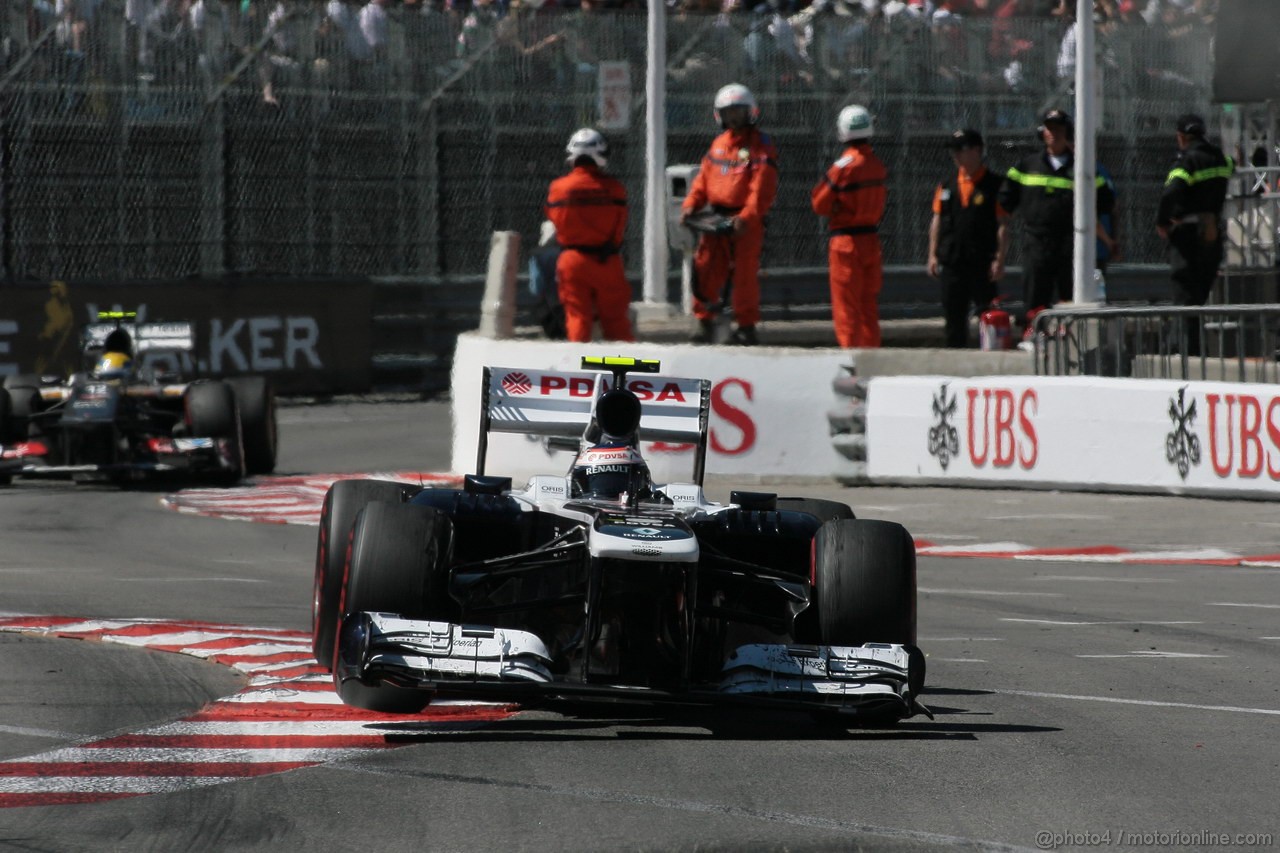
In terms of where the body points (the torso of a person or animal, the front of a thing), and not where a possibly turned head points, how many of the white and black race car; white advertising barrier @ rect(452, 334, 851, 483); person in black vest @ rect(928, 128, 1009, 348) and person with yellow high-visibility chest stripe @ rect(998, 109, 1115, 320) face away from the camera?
0

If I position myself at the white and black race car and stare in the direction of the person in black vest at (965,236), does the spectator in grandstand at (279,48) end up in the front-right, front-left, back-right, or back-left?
front-left

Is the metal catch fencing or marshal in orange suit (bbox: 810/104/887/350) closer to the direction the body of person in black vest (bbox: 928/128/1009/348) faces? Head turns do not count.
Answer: the marshal in orange suit

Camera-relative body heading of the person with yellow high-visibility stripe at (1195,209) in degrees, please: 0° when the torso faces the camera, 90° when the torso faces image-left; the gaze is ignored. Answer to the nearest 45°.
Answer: approximately 135°

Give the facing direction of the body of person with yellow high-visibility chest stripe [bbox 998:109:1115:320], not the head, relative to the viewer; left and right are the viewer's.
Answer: facing the viewer

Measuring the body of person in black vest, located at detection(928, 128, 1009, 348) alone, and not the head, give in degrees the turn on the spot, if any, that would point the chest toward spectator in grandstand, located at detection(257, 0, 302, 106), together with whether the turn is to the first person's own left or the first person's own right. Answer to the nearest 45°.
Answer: approximately 135° to the first person's own right

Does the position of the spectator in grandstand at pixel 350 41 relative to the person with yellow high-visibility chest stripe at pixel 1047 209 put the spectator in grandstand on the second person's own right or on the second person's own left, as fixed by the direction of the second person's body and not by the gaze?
on the second person's own right

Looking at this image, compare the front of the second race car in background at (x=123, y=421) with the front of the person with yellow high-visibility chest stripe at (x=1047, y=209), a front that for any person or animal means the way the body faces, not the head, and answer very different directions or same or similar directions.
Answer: same or similar directions

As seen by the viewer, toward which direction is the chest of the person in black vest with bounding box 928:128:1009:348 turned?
toward the camera

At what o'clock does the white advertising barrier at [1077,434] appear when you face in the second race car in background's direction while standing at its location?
The white advertising barrier is roughly at 10 o'clock from the second race car in background.

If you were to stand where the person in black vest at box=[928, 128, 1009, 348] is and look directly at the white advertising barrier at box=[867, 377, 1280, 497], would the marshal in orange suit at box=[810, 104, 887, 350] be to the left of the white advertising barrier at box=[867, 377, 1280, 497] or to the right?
right

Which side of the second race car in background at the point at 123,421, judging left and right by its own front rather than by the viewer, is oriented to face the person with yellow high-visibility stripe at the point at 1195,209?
left

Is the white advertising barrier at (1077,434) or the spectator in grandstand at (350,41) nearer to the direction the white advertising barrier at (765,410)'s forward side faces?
the white advertising barrier
